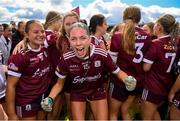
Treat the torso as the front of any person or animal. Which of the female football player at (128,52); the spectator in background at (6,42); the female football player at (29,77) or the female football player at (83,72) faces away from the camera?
the female football player at (128,52)

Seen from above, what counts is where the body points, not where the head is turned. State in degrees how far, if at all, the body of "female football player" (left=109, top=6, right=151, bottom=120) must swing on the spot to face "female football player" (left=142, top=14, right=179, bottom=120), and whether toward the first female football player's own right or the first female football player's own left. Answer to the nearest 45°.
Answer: approximately 90° to the first female football player's own right

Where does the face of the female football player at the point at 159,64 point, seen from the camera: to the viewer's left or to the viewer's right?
to the viewer's left

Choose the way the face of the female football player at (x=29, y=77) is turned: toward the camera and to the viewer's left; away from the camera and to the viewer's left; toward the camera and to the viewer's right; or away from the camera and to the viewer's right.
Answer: toward the camera and to the viewer's right

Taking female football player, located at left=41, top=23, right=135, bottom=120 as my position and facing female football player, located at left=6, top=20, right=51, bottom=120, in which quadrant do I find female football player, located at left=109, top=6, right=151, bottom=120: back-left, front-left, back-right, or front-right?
back-right

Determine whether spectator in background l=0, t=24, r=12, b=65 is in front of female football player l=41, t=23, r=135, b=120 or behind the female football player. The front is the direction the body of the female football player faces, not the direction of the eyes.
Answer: behind

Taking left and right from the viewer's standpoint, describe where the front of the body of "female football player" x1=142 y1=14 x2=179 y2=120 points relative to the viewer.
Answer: facing away from the viewer and to the left of the viewer

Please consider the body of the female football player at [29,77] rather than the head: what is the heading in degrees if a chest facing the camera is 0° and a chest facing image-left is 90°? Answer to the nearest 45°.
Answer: approximately 315°

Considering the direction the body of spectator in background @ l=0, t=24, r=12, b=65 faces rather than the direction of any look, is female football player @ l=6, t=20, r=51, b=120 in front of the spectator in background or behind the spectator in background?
in front
